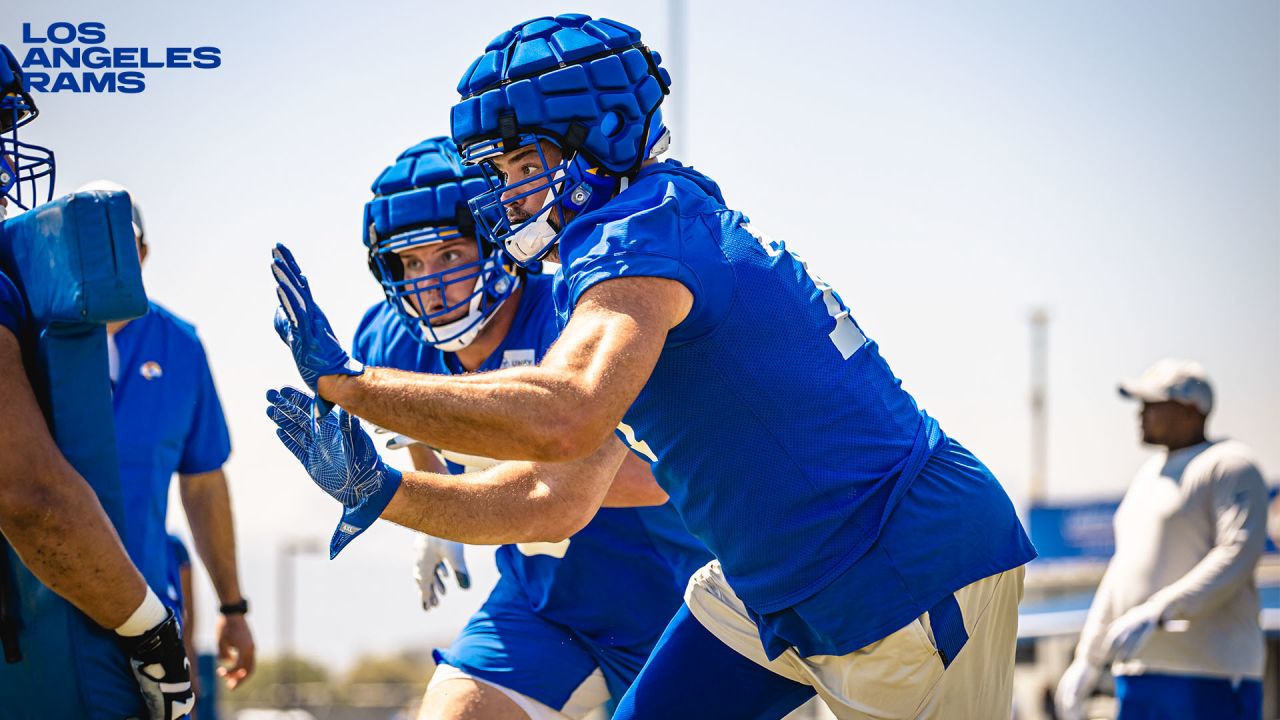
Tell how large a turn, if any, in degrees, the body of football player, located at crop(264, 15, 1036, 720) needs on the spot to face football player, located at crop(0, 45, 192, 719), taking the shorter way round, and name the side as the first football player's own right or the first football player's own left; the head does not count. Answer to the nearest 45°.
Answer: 0° — they already face them

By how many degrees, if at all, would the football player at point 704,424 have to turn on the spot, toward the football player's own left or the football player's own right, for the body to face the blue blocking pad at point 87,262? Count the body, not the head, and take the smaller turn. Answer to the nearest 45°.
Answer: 0° — they already face it

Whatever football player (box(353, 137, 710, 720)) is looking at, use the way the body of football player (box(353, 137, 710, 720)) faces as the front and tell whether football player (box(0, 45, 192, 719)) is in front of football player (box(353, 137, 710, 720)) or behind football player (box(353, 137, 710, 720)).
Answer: in front

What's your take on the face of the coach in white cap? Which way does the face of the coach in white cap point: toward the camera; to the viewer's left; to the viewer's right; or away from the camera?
to the viewer's left

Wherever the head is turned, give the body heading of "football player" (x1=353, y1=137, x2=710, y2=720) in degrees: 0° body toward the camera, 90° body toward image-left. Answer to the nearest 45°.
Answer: approximately 45°

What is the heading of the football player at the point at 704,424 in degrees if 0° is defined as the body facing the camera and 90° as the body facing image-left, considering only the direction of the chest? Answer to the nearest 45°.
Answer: approximately 90°

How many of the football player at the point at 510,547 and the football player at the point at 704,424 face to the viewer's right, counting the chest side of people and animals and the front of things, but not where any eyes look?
0

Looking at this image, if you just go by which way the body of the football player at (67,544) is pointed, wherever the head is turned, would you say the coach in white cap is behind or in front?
in front

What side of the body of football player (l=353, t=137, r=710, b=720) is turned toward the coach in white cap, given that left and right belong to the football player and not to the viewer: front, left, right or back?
back

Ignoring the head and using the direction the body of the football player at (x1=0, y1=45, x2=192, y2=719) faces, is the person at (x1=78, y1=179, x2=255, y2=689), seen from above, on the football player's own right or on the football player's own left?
on the football player's own left

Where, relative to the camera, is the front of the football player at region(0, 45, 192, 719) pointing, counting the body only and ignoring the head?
to the viewer's right

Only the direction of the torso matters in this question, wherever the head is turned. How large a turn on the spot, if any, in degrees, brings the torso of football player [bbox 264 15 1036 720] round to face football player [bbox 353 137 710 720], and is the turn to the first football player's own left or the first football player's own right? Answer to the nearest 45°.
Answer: approximately 45° to the first football player's own right
